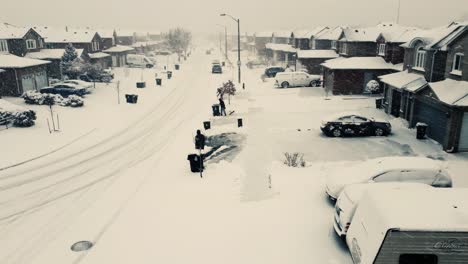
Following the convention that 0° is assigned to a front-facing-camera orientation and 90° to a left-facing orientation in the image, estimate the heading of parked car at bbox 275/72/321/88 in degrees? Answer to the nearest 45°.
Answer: approximately 270°

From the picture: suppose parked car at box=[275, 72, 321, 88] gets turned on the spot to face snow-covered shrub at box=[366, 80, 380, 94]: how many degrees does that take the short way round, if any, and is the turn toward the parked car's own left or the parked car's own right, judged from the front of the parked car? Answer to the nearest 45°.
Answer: approximately 45° to the parked car's own right

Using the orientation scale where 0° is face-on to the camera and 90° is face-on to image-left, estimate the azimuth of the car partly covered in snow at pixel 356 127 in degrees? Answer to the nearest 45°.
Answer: approximately 270°

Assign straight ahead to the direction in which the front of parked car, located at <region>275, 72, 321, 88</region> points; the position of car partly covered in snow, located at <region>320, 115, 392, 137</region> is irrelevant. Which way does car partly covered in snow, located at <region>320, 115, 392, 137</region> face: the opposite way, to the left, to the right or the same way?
the same way

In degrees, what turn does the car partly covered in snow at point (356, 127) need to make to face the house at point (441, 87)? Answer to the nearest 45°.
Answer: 0° — it already faces it

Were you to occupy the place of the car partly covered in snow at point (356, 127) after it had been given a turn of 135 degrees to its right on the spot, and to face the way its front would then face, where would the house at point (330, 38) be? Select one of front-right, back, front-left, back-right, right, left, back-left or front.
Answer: back-right

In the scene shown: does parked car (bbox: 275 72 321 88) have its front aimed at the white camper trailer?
no

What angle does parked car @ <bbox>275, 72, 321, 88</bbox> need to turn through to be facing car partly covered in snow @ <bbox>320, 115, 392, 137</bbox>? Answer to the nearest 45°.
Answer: approximately 90° to its right
